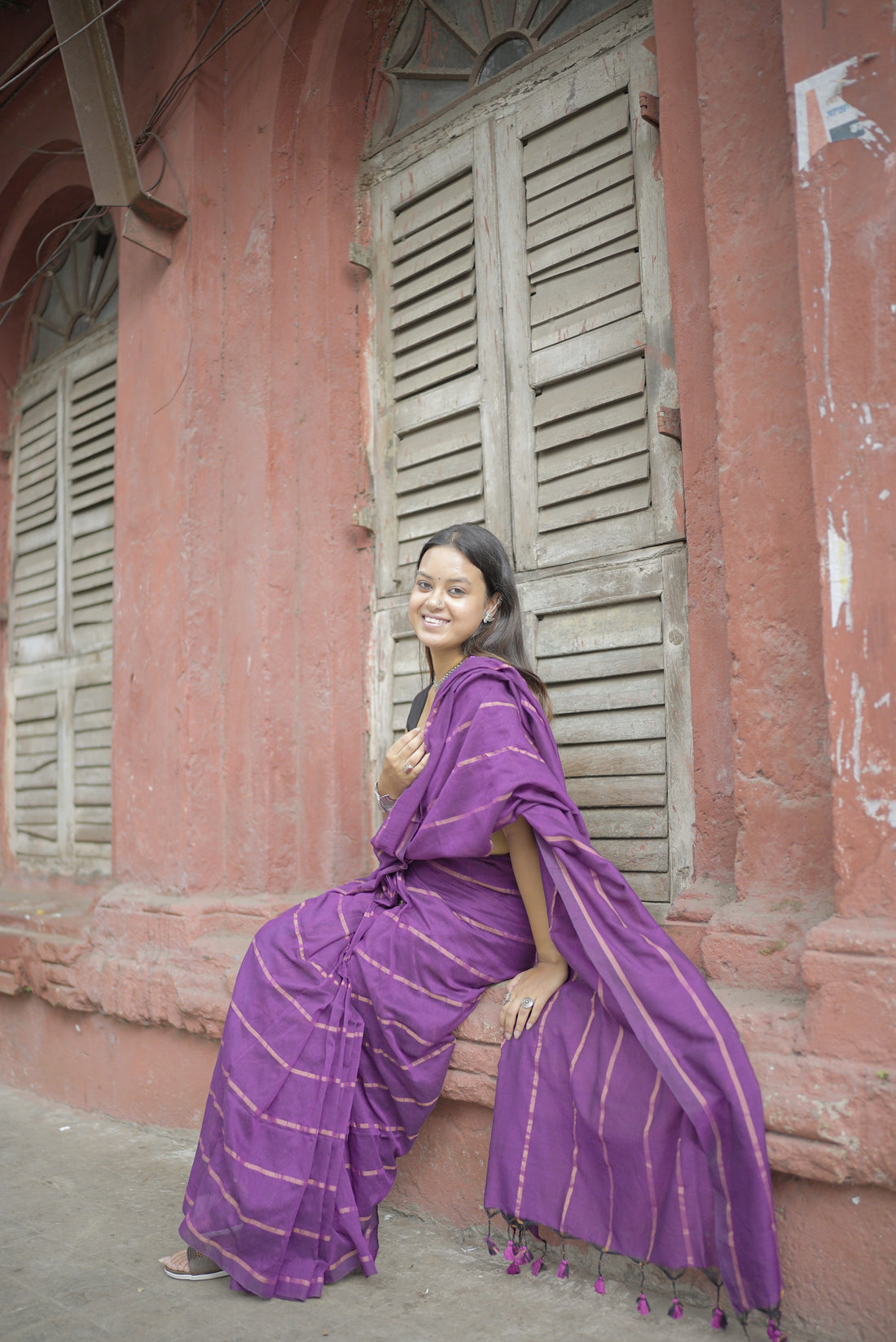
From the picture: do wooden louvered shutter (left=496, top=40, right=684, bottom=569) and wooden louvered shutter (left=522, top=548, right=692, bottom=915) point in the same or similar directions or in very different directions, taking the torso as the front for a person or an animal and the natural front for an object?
same or similar directions

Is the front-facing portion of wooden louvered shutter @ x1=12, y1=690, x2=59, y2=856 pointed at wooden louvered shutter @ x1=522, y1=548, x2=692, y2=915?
no

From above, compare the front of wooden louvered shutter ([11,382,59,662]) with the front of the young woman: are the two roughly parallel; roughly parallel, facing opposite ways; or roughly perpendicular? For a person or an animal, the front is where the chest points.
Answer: roughly perpendicular

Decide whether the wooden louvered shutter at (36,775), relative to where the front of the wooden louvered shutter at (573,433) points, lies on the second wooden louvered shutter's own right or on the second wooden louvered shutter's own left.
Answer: on the second wooden louvered shutter's own right

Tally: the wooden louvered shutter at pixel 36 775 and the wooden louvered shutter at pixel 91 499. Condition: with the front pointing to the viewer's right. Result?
0

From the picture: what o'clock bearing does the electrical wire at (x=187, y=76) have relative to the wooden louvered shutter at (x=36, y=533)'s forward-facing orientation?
The electrical wire is roughly at 10 o'clock from the wooden louvered shutter.

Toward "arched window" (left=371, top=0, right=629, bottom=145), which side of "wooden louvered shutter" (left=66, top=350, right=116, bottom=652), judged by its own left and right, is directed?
left

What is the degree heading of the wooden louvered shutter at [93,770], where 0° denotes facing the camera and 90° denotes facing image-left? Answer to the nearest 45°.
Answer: approximately 45°

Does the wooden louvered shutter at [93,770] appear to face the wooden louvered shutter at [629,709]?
no

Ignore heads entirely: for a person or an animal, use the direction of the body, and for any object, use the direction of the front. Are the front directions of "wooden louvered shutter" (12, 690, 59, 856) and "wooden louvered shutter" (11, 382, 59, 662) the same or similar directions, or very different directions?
same or similar directions

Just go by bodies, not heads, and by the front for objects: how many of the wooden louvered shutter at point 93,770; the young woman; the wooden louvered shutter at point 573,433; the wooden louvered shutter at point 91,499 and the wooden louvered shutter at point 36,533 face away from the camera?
0

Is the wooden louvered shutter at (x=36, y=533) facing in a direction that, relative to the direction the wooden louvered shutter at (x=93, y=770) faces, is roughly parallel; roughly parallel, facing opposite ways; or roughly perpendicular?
roughly parallel

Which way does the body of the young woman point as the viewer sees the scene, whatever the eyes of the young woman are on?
to the viewer's left

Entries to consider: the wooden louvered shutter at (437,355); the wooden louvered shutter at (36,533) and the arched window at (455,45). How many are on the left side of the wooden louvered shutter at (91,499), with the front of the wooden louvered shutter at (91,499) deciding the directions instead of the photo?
2

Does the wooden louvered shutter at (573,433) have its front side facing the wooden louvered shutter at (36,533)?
no

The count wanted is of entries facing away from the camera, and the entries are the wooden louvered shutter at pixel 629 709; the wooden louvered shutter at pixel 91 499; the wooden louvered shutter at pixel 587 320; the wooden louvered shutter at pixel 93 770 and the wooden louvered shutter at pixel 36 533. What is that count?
0

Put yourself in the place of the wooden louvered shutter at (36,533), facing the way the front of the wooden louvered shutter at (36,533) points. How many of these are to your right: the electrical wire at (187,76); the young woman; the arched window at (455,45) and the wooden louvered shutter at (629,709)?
0

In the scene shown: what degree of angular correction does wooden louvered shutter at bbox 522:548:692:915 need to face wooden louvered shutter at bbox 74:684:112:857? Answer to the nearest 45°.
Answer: approximately 90° to its right

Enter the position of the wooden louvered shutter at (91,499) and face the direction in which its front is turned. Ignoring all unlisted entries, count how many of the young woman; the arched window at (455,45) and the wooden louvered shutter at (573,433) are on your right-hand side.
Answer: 0

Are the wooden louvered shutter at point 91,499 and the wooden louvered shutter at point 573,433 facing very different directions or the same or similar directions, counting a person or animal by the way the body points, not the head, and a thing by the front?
same or similar directions

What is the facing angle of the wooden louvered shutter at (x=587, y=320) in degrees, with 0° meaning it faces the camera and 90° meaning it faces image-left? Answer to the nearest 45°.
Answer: approximately 45°

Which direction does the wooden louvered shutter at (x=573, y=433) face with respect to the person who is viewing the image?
facing the viewer and to the left of the viewer
